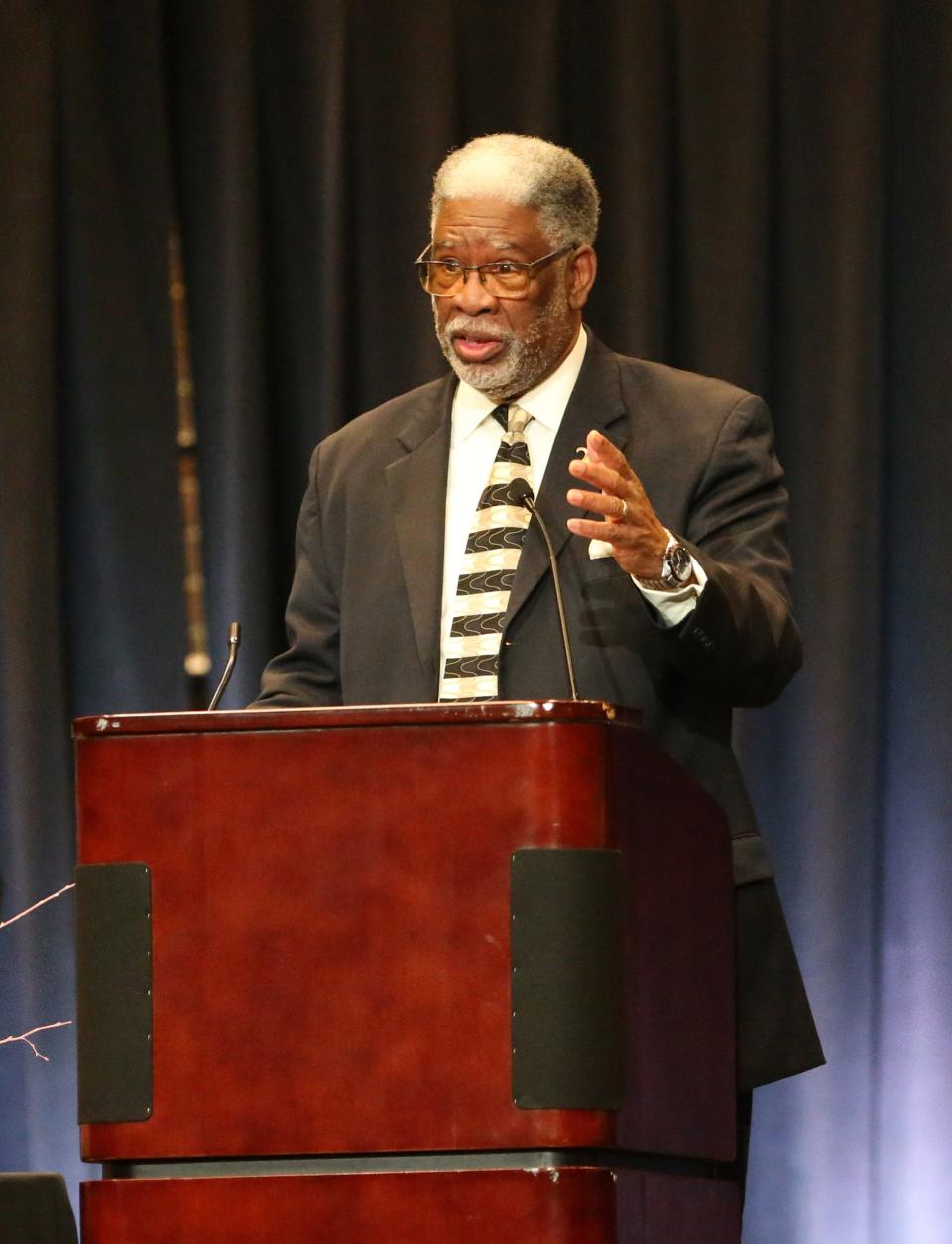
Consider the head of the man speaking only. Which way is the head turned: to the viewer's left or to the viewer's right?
to the viewer's left

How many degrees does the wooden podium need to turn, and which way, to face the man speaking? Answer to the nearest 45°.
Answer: approximately 180°

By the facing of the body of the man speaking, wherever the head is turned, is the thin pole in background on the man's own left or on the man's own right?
on the man's own right

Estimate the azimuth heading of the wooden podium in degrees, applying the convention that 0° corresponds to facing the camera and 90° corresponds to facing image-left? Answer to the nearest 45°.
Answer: approximately 0°

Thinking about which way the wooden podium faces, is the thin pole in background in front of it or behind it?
behind

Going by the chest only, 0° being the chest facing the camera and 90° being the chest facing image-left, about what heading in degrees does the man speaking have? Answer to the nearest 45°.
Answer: approximately 45°
